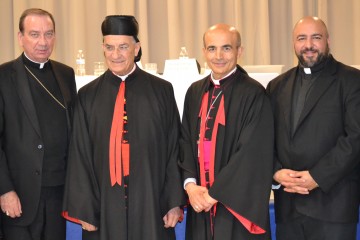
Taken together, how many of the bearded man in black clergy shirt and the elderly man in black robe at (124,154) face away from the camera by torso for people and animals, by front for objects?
0

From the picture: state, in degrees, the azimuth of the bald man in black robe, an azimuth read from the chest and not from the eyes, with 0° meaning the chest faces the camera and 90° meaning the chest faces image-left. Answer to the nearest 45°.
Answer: approximately 45°

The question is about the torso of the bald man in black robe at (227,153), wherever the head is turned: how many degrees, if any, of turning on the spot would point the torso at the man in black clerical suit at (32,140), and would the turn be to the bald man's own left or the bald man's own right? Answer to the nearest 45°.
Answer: approximately 45° to the bald man's own right
